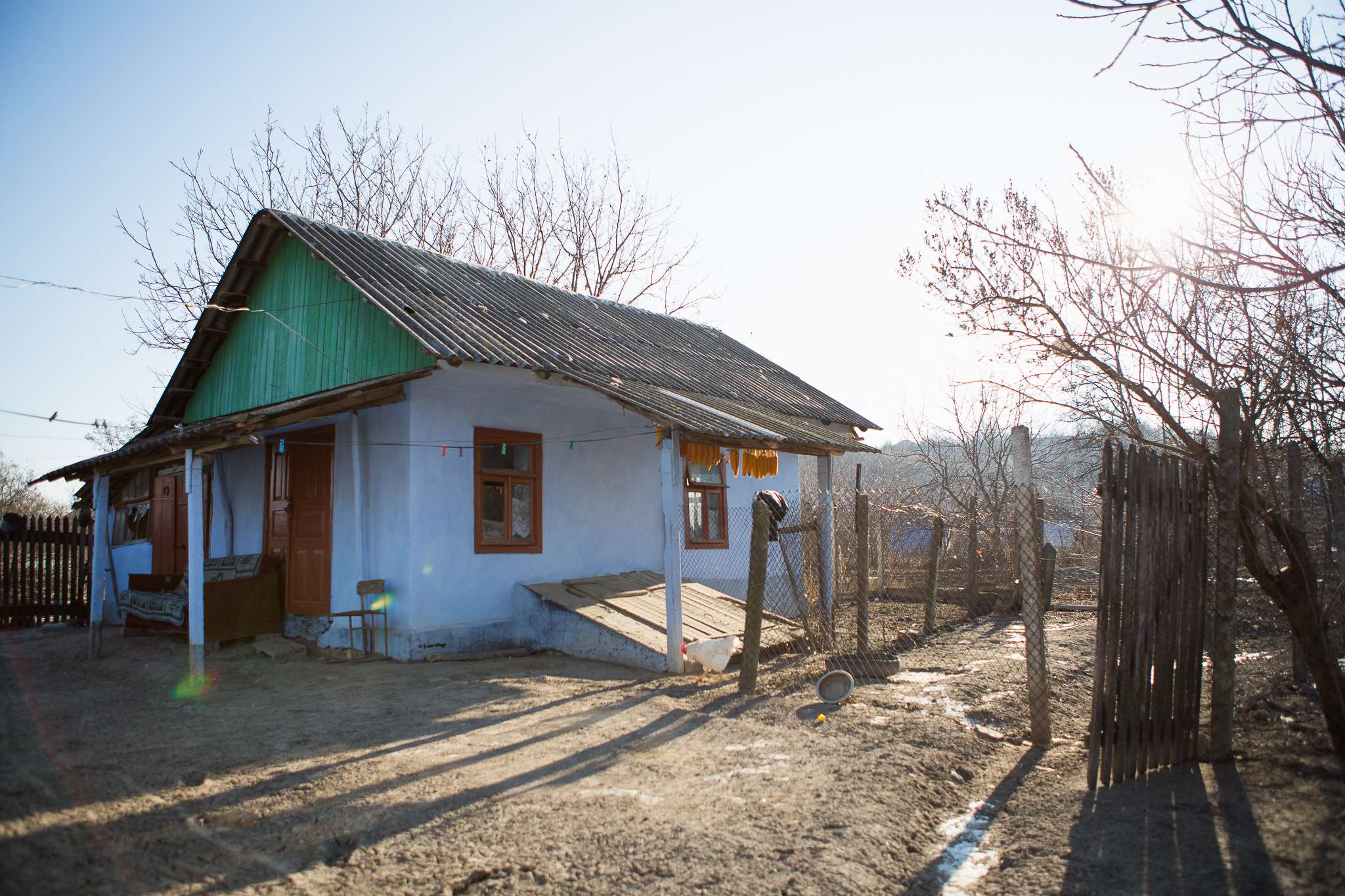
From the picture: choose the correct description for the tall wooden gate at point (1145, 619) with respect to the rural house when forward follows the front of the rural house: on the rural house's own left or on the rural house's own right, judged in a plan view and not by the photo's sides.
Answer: on the rural house's own left

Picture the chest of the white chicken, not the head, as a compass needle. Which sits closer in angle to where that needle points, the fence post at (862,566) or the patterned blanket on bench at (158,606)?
the patterned blanket on bench

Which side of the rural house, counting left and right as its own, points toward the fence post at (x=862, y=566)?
left

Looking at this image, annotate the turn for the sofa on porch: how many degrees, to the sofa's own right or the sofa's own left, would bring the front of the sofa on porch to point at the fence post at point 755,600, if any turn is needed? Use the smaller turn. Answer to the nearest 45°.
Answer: approximately 90° to the sofa's own left

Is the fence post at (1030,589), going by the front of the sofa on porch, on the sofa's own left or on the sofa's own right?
on the sofa's own left

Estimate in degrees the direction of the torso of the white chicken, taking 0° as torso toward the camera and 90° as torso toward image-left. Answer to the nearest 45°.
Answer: approximately 90°
